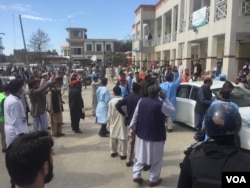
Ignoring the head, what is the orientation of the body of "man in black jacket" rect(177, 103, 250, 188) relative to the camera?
away from the camera

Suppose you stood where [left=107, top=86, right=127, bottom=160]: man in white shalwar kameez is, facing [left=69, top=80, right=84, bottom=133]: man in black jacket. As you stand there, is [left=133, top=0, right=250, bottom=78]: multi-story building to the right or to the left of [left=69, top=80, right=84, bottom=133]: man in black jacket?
right

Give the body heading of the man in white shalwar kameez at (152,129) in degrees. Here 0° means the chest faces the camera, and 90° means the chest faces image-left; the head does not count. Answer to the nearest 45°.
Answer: approximately 180°

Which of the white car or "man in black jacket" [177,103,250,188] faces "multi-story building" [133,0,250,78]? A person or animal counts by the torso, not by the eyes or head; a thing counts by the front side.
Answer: the man in black jacket

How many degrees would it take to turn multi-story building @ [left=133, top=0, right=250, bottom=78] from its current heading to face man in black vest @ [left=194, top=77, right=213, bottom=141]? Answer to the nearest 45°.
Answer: approximately 45° to its left

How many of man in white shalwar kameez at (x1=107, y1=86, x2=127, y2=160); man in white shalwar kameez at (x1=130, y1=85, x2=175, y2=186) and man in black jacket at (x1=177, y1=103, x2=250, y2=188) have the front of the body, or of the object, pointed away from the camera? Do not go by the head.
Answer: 3

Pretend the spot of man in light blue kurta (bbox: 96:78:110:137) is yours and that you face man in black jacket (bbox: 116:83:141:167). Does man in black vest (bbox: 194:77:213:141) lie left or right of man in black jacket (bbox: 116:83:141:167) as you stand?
left

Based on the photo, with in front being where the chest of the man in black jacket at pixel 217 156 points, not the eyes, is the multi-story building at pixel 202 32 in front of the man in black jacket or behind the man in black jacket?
in front

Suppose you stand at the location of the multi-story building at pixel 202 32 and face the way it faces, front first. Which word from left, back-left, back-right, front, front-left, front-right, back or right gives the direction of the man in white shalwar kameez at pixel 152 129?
front-left

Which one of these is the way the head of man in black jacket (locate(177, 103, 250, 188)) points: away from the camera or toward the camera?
away from the camera

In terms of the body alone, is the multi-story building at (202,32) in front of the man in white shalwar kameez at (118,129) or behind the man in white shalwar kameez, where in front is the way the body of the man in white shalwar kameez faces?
in front

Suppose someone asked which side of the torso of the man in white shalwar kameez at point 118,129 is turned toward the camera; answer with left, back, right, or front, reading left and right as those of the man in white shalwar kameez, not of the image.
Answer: back

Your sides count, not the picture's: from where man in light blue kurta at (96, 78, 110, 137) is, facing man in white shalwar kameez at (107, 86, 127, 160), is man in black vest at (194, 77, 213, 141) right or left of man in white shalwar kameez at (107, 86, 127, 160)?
left
